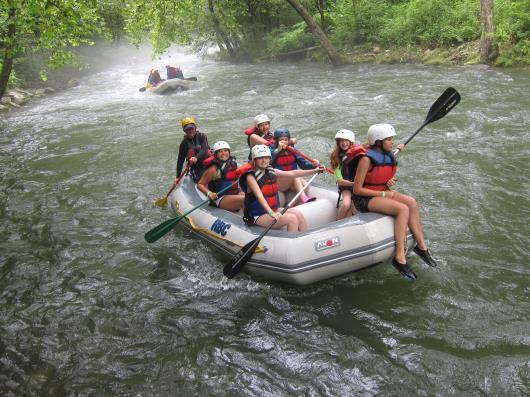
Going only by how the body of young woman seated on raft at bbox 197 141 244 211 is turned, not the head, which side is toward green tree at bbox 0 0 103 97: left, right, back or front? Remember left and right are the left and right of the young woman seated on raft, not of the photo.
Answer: back

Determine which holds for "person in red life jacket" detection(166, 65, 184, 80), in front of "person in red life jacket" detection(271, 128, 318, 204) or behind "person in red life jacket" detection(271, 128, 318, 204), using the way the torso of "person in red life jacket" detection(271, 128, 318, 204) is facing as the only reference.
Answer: behind

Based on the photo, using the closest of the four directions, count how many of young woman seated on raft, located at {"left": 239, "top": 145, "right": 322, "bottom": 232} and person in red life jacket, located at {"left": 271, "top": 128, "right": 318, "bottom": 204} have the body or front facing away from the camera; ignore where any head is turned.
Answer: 0

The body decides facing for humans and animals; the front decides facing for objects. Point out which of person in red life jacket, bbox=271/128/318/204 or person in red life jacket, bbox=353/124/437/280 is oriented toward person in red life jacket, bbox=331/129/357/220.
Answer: person in red life jacket, bbox=271/128/318/204

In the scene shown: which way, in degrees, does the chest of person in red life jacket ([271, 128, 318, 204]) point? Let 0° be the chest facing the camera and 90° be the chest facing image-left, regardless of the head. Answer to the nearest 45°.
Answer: approximately 315°

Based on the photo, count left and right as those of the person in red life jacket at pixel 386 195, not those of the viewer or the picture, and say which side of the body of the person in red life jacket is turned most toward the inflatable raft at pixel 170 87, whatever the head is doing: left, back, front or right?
back

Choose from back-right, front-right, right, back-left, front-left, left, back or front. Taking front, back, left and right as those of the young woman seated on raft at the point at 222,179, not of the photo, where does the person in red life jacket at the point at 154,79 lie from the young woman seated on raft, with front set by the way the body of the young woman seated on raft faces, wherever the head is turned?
back-left

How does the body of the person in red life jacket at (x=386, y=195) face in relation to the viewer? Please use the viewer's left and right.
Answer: facing the viewer and to the right of the viewer

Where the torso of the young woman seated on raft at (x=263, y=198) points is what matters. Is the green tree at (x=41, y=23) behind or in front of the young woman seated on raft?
behind

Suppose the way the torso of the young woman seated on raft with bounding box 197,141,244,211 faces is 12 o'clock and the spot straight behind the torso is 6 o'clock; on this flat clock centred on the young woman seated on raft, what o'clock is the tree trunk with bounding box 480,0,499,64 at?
The tree trunk is roughly at 9 o'clock from the young woman seated on raft.

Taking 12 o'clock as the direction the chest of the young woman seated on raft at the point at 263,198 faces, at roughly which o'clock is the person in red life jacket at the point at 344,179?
The person in red life jacket is roughly at 10 o'clock from the young woman seated on raft.
